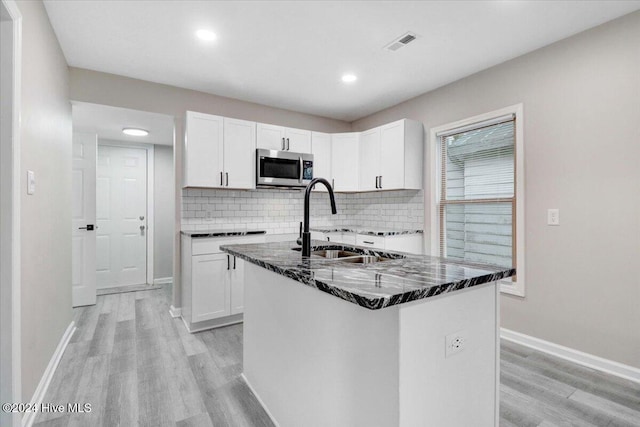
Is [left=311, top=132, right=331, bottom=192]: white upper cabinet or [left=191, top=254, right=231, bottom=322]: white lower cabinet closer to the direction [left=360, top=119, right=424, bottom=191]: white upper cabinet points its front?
the white lower cabinet

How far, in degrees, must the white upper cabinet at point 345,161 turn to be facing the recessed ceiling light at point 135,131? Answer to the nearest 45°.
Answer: approximately 90° to its right

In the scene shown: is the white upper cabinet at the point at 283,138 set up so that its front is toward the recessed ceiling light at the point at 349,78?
yes

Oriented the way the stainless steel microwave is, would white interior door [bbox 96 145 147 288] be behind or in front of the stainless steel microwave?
behind

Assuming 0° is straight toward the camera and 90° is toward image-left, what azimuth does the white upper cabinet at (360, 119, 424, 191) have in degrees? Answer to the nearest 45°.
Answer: approximately 45°

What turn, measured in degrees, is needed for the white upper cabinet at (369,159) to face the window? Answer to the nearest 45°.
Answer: approximately 90° to its left

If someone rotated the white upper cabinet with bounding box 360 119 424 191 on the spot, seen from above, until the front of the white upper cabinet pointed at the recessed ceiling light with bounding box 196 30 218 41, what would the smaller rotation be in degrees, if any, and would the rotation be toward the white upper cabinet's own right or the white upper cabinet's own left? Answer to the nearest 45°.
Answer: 0° — it already faces it
